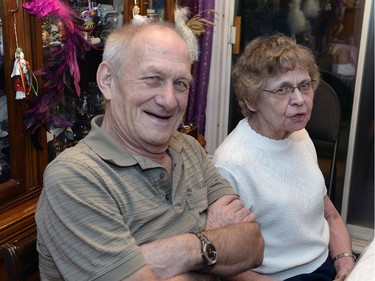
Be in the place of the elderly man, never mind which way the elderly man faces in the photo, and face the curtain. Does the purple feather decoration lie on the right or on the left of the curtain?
left

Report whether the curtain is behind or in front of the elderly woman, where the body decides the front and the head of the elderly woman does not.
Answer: behind

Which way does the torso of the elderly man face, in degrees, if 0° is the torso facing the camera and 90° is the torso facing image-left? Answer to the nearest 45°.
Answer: approximately 315°

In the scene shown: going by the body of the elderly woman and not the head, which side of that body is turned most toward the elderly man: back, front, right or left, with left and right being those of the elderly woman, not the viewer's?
right

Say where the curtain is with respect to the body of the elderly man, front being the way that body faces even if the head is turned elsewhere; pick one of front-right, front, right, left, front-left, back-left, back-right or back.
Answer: back-left

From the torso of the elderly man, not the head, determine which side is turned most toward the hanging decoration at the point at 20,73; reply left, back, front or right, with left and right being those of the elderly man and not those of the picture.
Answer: back

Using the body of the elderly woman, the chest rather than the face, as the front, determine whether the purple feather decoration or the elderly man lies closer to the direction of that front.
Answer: the elderly man

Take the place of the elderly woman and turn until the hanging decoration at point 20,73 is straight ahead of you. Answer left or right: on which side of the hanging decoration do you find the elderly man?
left

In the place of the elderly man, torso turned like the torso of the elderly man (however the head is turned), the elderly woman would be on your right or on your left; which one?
on your left
